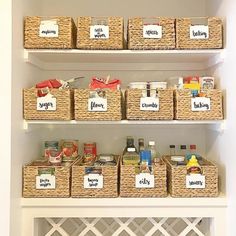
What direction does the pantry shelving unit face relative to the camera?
toward the camera
